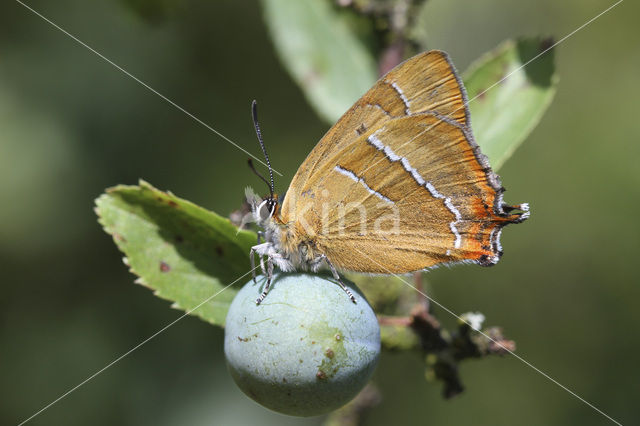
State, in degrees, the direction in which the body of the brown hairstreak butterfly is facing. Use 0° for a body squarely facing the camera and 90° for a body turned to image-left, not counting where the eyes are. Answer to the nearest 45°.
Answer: approximately 90°
